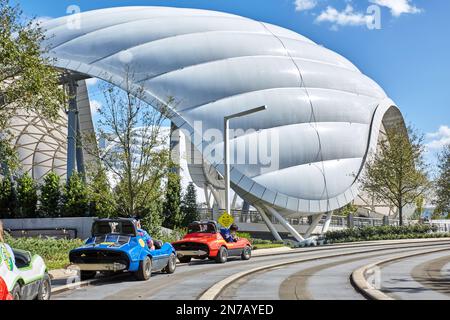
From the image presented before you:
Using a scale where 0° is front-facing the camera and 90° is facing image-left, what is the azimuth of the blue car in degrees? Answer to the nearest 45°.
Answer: approximately 225°

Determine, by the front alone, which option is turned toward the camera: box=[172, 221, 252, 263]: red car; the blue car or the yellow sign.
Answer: the yellow sign

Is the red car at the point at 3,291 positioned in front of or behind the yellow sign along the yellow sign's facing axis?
in front

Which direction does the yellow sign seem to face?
toward the camera

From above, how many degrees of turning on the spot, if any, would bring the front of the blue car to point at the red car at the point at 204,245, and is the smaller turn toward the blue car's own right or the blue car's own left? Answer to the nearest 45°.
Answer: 0° — it already faces it

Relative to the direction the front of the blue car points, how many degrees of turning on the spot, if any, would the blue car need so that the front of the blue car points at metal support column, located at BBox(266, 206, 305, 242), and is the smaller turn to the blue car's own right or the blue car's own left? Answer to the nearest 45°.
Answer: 0° — it already faces it

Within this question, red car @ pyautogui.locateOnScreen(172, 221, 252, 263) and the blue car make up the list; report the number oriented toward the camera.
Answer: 0

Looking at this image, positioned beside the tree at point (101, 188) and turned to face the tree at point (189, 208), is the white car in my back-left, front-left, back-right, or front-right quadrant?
back-right

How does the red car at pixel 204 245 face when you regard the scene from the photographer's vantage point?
facing away from the viewer and to the right of the viewer

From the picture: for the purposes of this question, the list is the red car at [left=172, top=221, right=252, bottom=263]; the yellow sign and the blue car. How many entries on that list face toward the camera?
1

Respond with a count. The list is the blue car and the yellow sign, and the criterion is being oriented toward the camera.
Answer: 1

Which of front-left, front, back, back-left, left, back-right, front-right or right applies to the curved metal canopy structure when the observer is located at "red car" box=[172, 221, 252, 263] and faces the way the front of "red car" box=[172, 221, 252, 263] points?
front-left

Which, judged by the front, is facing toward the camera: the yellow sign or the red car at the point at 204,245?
the yellow sign

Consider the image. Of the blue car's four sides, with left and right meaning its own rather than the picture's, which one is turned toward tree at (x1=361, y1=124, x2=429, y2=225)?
front

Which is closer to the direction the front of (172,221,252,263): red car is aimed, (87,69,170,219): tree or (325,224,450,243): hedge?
the hedge

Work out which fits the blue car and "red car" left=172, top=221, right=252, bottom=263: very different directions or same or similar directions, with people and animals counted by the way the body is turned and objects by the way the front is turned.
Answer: same or similar directions

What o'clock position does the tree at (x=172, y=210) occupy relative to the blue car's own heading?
The tree is roughly at 11 o'clock from the blue car.
